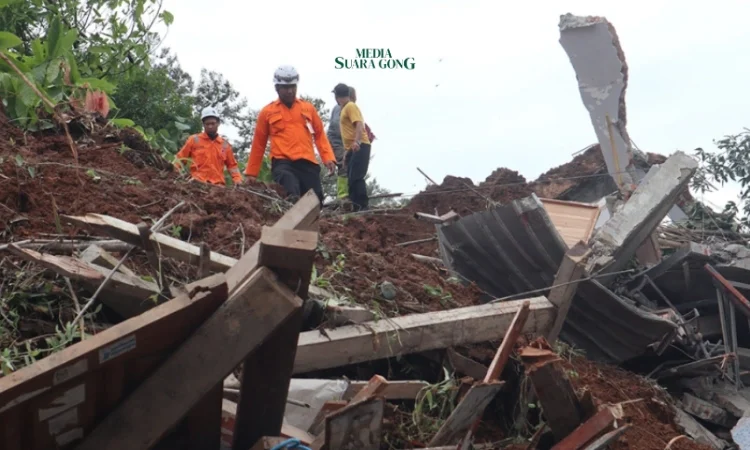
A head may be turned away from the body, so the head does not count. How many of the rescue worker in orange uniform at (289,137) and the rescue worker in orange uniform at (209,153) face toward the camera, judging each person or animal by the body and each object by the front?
2

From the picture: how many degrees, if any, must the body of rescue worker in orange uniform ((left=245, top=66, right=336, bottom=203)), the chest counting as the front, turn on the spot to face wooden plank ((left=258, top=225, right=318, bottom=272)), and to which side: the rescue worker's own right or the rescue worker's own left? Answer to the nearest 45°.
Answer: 0° — they already face it

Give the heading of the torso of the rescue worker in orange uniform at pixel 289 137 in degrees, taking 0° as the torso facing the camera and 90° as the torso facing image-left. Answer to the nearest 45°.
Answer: approximately 0°

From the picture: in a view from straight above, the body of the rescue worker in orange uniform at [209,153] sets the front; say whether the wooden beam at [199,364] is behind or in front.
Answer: in front

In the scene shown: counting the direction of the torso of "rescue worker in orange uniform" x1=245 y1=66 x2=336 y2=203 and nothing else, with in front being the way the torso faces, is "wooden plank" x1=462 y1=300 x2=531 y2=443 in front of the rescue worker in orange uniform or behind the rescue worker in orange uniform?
in front

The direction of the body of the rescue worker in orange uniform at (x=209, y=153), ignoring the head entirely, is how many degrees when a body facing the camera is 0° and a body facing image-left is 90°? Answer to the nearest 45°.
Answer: approximately 0°

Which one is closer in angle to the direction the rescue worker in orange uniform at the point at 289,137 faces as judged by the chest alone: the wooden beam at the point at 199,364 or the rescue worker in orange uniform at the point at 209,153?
the wooden beam

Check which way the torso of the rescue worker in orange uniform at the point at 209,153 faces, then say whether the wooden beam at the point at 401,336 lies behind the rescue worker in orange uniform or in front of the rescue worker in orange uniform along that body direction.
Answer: in front
